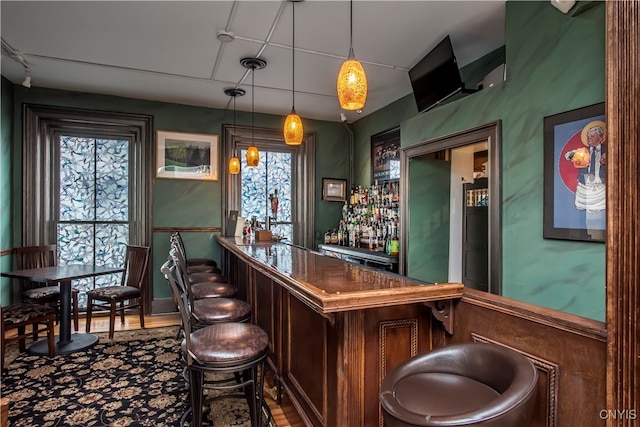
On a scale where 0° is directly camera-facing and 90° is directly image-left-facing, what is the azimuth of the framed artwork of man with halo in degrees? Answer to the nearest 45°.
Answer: approximately 45°

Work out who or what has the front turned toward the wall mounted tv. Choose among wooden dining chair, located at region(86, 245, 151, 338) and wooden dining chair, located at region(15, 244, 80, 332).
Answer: wooden dining chair, located at region(15, 244, 80, 332)

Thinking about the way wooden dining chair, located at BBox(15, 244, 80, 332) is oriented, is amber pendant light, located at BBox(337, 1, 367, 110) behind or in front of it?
in front

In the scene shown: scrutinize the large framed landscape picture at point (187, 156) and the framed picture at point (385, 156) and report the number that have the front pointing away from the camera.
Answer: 0

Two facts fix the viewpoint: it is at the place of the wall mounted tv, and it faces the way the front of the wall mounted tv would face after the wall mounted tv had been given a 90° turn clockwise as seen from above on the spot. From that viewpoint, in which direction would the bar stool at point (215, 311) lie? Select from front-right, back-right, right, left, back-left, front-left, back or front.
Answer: left

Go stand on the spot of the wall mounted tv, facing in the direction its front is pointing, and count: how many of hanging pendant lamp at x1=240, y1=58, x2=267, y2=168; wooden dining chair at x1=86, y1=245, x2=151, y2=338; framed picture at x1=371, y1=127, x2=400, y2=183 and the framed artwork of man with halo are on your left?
1

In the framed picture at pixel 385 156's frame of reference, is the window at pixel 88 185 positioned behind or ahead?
ahead

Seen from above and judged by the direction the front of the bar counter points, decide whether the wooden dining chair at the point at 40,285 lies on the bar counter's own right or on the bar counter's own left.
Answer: on the bar counter's own right

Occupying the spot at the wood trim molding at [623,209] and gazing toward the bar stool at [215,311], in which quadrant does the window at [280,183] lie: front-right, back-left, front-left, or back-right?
front-right

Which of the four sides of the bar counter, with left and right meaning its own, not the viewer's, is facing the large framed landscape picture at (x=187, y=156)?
right

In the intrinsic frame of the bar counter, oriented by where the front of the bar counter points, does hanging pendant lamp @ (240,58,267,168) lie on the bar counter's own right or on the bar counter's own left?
on the bar counter's own right

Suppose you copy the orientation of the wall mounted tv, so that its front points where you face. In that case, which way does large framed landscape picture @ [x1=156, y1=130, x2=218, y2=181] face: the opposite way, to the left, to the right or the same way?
to the left

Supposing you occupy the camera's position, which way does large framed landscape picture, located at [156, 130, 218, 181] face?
facing the viewer

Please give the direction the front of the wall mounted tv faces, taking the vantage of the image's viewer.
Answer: facing the viewer and to the left of the viewer

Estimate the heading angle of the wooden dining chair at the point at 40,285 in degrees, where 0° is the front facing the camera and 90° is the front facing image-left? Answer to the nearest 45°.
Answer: approximately 315°

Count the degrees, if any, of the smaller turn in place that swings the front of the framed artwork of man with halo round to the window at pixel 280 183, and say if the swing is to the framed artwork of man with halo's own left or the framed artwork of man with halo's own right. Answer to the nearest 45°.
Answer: approximately 45° to the framed artwork of man with halo's own right
